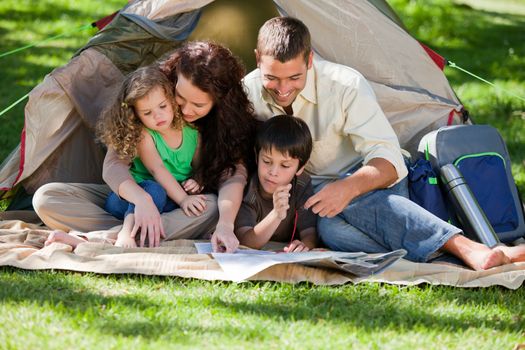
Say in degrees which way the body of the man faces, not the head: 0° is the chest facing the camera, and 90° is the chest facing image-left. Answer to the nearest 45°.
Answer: approximately 45°

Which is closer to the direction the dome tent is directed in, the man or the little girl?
the little girl

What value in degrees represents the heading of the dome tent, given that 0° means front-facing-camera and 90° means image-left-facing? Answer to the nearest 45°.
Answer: approximately 0°

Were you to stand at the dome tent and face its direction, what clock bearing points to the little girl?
The little girl is roughly at 12 o'clock from the dome tent.

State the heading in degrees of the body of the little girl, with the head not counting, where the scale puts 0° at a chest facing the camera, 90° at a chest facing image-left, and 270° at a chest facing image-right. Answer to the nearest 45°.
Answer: approximately 315°
